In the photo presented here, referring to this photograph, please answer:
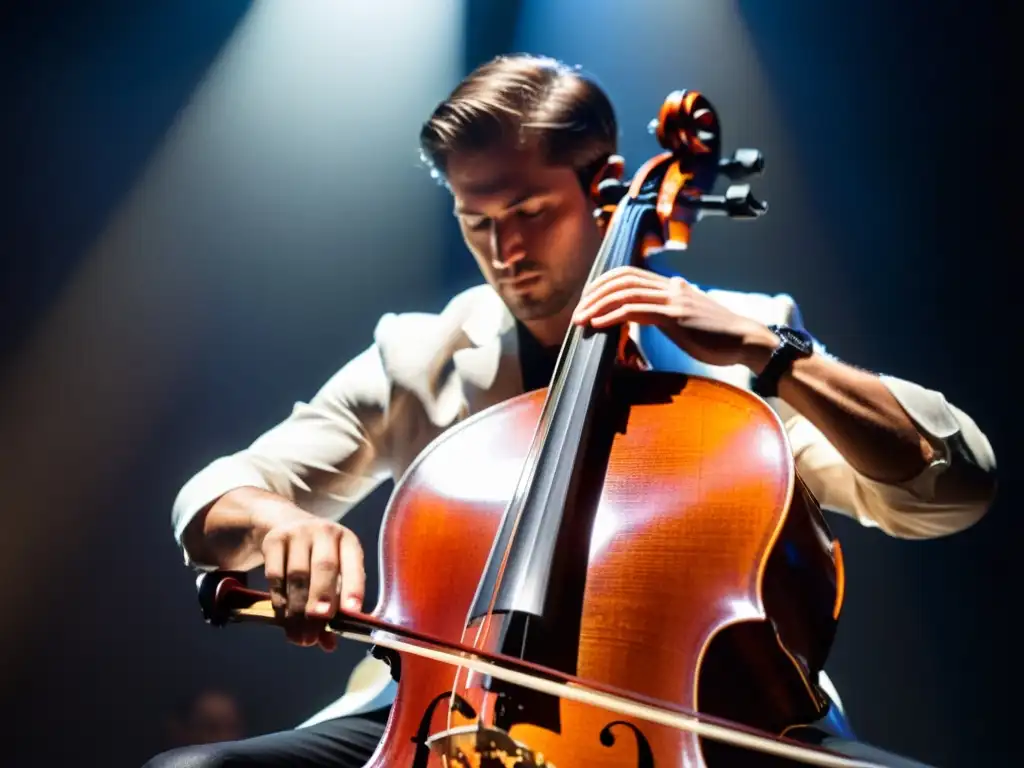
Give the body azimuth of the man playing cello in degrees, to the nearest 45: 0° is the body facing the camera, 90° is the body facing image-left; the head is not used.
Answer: approximately 0°
